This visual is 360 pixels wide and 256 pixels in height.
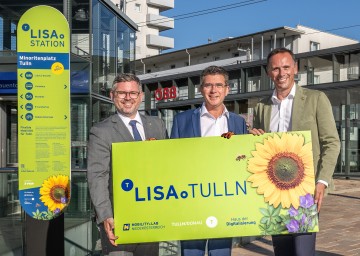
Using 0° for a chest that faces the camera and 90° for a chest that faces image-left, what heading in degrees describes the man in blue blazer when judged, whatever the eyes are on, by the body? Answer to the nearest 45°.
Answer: approximately 0°

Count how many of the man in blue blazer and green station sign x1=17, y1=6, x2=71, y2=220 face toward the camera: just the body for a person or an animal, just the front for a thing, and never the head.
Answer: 2

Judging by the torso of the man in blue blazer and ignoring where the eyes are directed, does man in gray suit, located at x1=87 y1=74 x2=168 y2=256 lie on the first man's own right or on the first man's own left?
on the first man's own right

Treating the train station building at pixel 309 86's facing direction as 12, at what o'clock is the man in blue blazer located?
The man in blue blazer is roughly at 11 o'clock from the train station building.

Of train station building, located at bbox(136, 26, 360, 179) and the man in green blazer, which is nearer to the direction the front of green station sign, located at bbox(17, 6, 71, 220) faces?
the man in green blazer

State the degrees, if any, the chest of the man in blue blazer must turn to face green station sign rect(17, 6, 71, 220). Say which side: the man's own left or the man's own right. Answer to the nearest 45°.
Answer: approximately 135° to the man's own right

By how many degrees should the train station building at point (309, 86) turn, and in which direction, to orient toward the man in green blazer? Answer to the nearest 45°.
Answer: approximately 45° to its left

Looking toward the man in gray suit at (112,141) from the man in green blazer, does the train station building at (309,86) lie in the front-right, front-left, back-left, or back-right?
back-right
